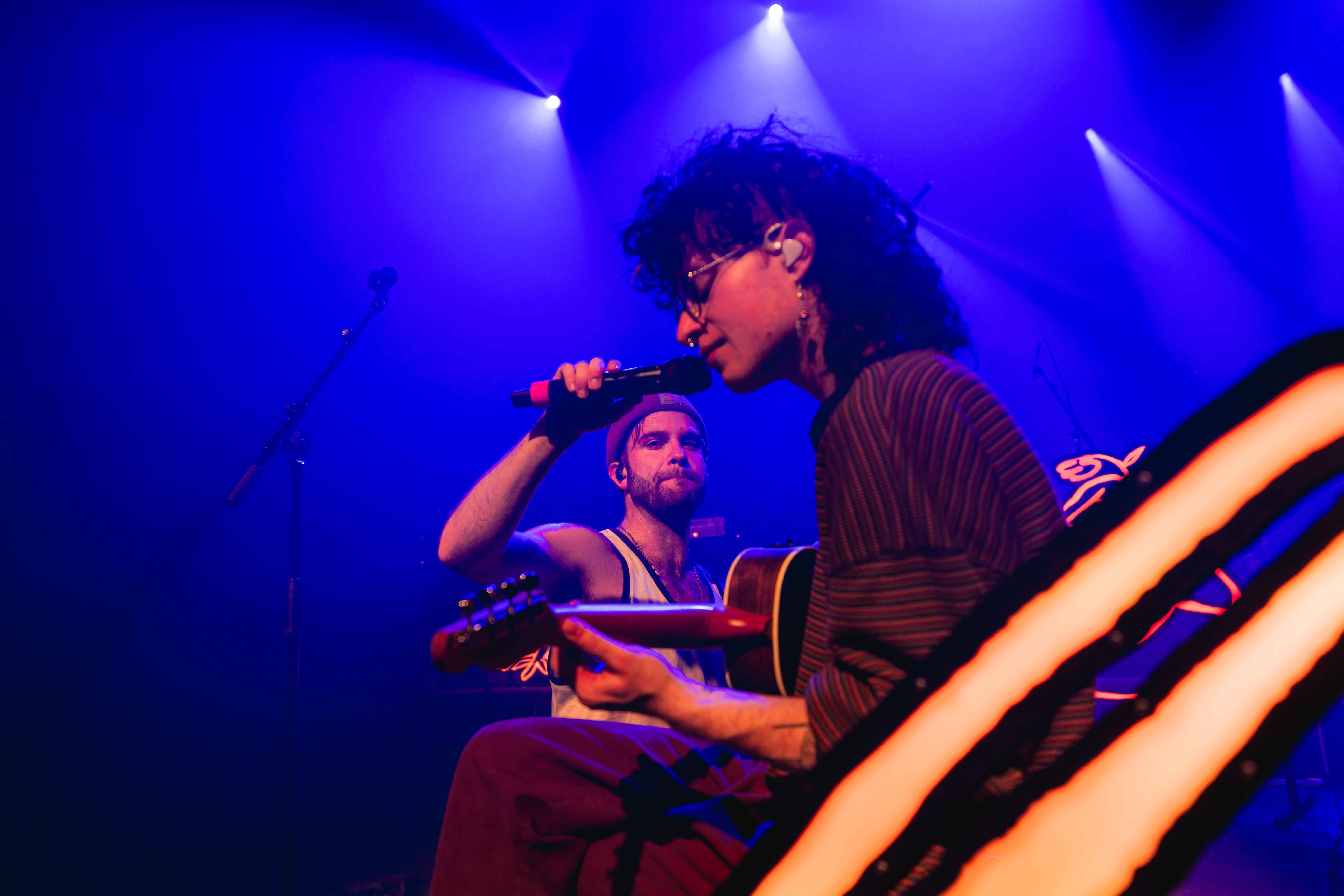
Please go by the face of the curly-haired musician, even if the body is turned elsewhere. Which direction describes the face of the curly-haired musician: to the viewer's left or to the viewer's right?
to the viewer's left

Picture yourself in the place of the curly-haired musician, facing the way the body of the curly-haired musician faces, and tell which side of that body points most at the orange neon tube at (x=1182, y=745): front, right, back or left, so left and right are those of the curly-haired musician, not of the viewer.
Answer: left

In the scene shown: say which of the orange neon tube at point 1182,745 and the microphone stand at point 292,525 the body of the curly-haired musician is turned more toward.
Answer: the microphone stand

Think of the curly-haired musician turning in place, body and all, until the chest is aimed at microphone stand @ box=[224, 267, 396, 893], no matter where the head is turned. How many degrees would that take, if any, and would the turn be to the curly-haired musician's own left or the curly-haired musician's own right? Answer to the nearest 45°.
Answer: approximately 45° to the curly-haired musician's own right

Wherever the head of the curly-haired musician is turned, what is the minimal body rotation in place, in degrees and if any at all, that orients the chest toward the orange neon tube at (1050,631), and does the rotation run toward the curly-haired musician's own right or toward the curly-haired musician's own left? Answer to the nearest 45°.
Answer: approximately 90° to the curly-haired musician's own left

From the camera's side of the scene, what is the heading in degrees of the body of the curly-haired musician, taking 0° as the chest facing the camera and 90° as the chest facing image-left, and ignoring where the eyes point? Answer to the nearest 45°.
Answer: approximately 90°
